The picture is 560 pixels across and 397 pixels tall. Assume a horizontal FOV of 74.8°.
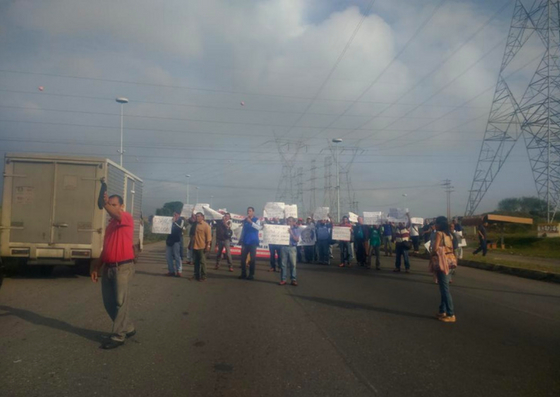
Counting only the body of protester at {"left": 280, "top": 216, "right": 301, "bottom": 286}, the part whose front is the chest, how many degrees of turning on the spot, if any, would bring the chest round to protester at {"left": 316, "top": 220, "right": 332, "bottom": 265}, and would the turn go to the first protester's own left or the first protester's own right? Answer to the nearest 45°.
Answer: approximately 135° to the first protester's own right

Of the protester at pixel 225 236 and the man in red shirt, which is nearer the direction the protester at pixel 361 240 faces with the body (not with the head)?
the man in red shirt

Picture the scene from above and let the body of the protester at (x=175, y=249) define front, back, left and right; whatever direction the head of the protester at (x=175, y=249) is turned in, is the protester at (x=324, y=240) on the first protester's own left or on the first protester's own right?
on the first protester's own left

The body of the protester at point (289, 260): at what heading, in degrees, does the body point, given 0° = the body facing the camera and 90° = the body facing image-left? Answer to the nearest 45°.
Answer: approximately 45°
